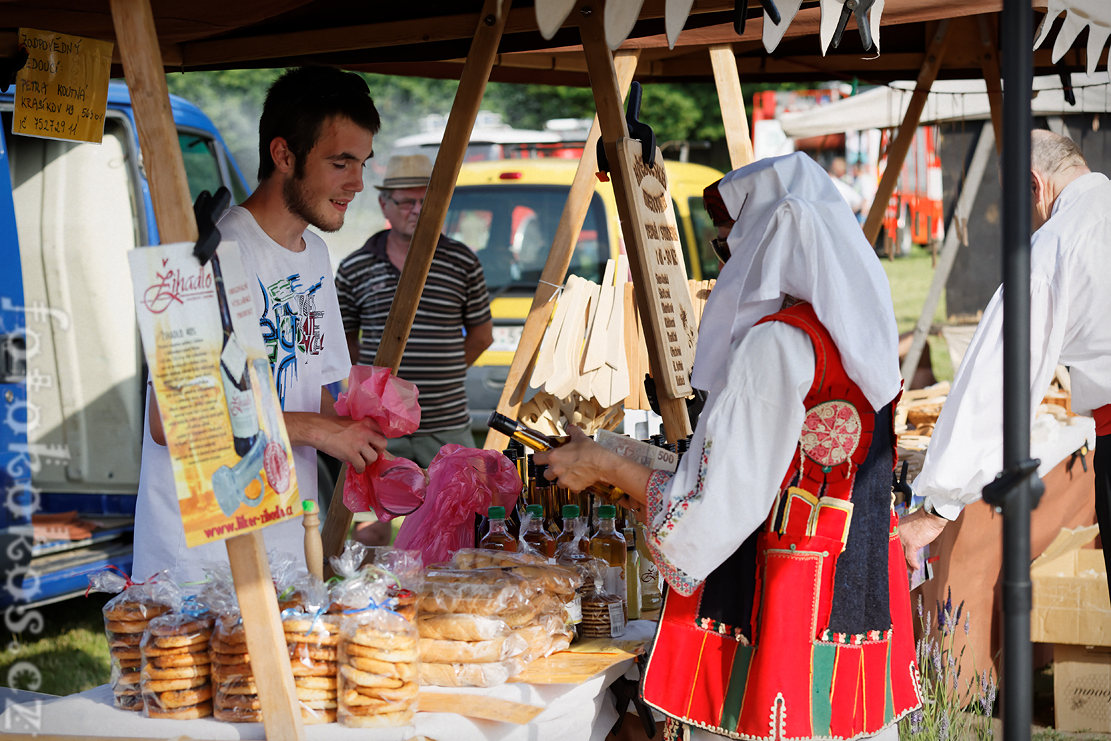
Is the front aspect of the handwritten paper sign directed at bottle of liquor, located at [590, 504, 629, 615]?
no

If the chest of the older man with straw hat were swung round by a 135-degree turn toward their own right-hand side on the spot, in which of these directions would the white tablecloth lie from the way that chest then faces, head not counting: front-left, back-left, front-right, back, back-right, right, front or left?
back-left

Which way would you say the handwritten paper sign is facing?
toward the camera

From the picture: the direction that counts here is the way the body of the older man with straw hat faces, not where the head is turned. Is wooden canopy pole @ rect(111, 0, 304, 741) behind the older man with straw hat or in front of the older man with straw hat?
in front

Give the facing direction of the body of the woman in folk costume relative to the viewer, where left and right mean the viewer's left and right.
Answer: facing to the left of the viewer

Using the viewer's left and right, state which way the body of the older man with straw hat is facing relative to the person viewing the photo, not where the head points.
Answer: facing the viewer

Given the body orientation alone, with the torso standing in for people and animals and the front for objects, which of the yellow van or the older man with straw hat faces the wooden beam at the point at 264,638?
the older man with straw hat

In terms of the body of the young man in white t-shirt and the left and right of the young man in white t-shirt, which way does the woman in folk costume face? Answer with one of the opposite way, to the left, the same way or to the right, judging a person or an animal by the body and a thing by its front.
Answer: the opposite way

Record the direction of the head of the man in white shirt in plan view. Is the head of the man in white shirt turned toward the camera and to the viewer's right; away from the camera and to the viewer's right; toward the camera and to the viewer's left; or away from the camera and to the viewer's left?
away from the camera and to the viewer's left

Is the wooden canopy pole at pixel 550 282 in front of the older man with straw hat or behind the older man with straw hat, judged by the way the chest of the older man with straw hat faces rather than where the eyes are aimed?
in front

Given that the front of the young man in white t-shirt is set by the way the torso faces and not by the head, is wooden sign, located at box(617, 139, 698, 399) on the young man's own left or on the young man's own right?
on the young man's own left
